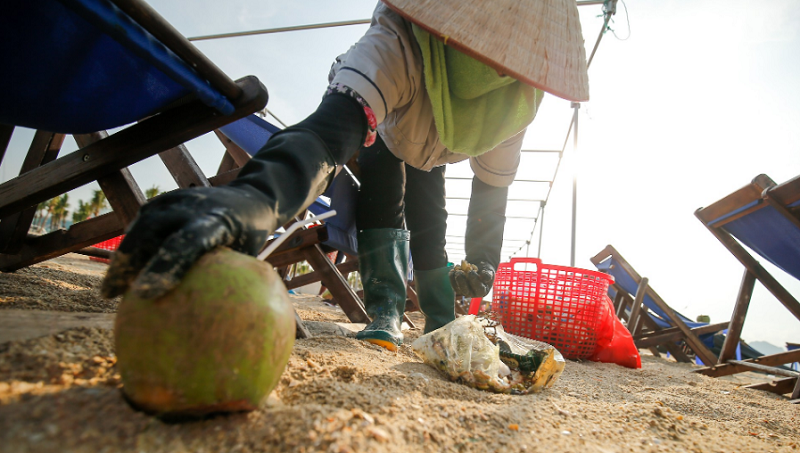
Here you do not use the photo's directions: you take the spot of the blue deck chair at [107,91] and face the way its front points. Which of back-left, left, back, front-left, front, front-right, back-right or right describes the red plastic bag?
front-left

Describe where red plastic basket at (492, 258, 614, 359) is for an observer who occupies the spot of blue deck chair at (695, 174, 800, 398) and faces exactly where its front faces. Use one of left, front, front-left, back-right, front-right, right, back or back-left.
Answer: back

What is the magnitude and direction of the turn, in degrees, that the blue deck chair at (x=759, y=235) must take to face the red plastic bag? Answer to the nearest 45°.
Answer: approximately 180°

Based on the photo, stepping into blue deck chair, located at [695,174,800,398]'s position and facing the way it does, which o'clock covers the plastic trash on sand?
The plastic trash on sand is roughly at 5 o'clock from the blue deck chair.

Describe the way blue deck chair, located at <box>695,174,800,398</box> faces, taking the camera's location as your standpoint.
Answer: facing away from the viewer and to the right of the viewer

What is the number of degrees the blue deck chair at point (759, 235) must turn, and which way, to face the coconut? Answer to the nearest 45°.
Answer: approximately 135° to its right

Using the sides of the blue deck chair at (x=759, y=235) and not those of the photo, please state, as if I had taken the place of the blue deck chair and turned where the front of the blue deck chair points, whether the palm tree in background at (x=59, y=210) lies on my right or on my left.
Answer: on my left

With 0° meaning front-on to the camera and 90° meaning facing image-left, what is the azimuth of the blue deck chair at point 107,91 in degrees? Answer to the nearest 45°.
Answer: approximately 315°
